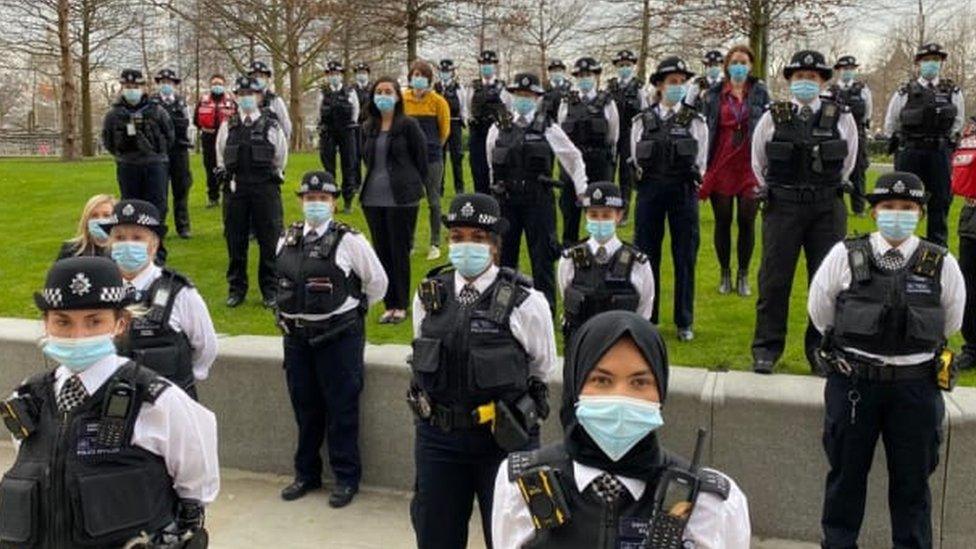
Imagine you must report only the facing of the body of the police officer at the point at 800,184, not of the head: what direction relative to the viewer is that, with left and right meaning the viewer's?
facing the viewer

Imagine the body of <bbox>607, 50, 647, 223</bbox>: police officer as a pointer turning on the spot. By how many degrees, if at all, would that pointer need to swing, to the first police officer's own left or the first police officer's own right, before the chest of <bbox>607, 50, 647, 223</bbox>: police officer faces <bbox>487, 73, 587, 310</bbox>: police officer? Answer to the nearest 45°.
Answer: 0° — they already face them

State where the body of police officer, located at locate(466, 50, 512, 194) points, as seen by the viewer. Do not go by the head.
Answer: toward the camera

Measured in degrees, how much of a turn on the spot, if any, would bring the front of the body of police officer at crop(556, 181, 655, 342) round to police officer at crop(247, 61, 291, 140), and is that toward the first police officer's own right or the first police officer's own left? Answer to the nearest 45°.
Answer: approximately 135° to the first police officer's own right

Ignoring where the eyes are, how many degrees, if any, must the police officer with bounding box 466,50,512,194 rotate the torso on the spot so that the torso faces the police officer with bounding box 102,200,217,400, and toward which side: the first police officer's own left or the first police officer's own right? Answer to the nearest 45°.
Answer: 0° — they already face them

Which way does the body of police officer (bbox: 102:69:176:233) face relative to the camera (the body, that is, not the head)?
toward the camera

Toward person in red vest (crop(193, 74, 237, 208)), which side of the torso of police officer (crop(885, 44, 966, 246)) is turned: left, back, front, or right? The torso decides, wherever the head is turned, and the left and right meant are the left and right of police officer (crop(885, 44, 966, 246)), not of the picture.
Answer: right

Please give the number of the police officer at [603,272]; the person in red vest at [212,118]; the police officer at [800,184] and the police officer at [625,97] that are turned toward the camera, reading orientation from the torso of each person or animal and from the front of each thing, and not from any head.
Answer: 4

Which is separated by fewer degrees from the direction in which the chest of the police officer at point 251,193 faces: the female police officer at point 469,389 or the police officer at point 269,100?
the female police officer

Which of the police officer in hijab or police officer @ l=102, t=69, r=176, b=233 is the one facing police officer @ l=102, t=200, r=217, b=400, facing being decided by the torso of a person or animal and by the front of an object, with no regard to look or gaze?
police officer @ l=102, t=69, r=176, b=233

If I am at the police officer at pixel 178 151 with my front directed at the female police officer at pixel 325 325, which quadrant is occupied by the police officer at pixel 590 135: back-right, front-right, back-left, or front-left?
front-left

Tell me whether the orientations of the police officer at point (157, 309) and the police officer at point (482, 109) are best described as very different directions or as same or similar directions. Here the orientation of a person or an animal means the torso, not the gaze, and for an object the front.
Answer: same or similar directions

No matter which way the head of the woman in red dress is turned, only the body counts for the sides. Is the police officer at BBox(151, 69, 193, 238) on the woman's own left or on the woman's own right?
on the woman's own right

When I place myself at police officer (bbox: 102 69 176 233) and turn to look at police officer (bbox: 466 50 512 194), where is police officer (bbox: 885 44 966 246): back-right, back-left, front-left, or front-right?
front-right

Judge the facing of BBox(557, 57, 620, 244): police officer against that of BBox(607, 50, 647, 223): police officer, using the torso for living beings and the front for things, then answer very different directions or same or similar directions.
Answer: same or similar directions
